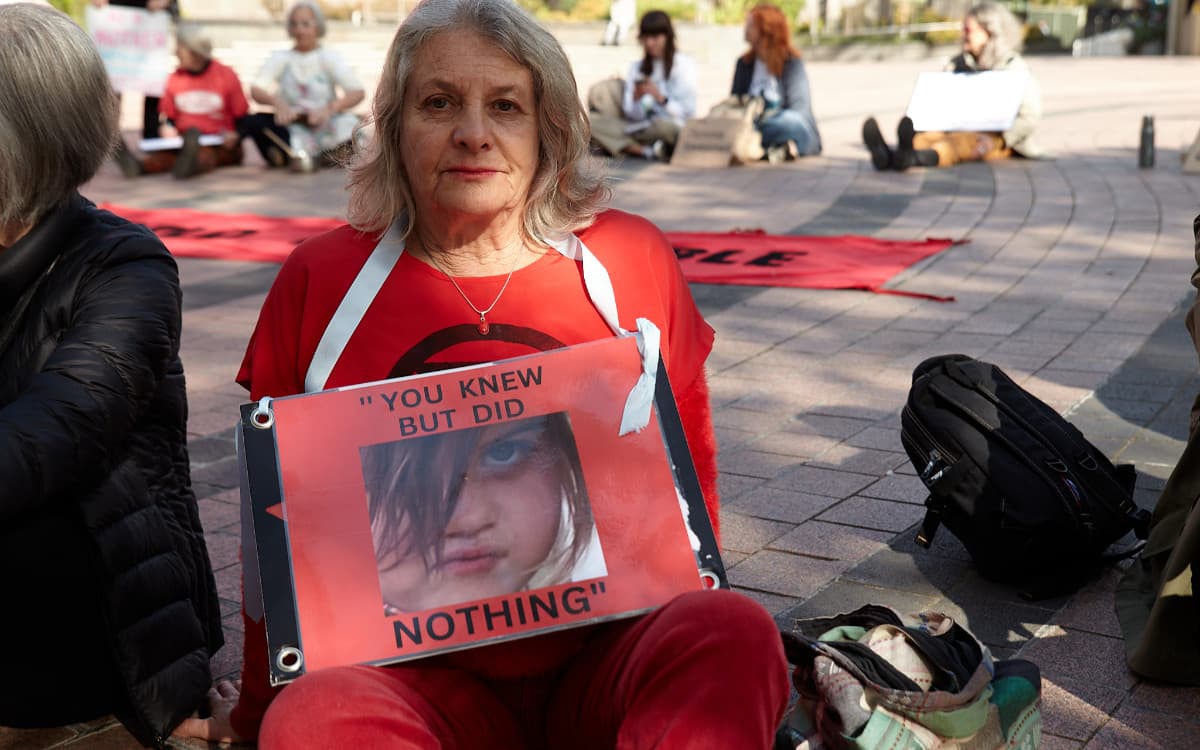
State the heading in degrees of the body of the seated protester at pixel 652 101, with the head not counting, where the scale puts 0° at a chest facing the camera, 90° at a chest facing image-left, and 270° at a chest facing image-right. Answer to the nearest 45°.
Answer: approximately 45°

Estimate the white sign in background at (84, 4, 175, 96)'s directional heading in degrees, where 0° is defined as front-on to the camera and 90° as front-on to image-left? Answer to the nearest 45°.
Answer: approximately 0°

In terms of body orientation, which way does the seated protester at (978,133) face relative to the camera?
to the viewer's left

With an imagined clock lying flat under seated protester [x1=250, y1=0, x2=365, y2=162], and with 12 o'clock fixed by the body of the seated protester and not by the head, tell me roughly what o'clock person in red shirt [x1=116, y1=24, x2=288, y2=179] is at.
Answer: The person in red shirt is roughly at 4 o'clock from the seated protester.

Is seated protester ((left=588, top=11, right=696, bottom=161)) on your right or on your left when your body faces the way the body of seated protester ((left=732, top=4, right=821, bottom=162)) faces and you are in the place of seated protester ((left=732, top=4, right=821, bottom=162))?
on your right

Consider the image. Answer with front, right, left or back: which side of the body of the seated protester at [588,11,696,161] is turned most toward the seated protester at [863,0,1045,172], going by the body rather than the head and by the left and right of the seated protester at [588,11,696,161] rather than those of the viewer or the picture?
left

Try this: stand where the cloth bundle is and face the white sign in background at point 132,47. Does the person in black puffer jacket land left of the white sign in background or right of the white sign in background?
left

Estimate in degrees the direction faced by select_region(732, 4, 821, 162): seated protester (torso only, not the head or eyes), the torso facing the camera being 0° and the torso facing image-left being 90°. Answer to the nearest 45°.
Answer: approximately 45°
